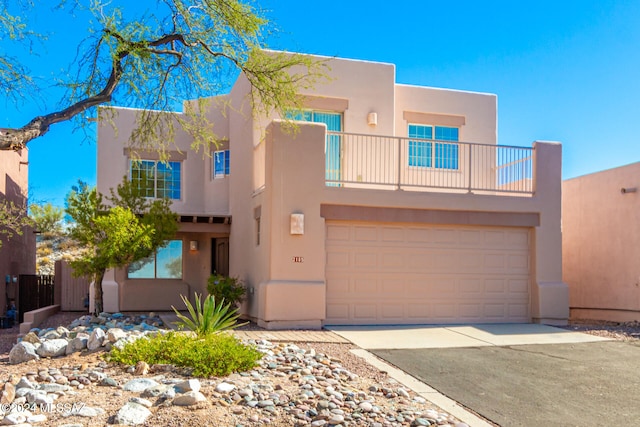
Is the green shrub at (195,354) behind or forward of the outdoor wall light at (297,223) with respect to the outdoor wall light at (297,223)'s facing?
forward

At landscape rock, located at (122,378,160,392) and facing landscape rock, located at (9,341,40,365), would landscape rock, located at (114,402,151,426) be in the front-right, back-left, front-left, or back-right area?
back-left

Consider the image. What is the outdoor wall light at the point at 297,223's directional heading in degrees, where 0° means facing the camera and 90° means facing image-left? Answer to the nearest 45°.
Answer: approximately 0°

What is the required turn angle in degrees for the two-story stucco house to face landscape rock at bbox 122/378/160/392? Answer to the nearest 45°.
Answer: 0° — it already faces it

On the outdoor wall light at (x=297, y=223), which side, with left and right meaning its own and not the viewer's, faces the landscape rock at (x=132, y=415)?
front

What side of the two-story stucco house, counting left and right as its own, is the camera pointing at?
front

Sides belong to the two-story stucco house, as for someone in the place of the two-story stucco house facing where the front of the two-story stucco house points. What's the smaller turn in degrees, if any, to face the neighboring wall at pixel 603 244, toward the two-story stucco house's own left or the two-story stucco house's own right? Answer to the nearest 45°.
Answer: approximately 135° to the two-story stucco house's own left

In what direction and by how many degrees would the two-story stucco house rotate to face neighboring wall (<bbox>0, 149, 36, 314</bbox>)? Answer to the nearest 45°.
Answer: approximately 135° to its right

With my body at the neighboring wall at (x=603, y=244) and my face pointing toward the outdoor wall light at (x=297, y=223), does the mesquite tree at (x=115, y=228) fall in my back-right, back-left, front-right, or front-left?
front-right
